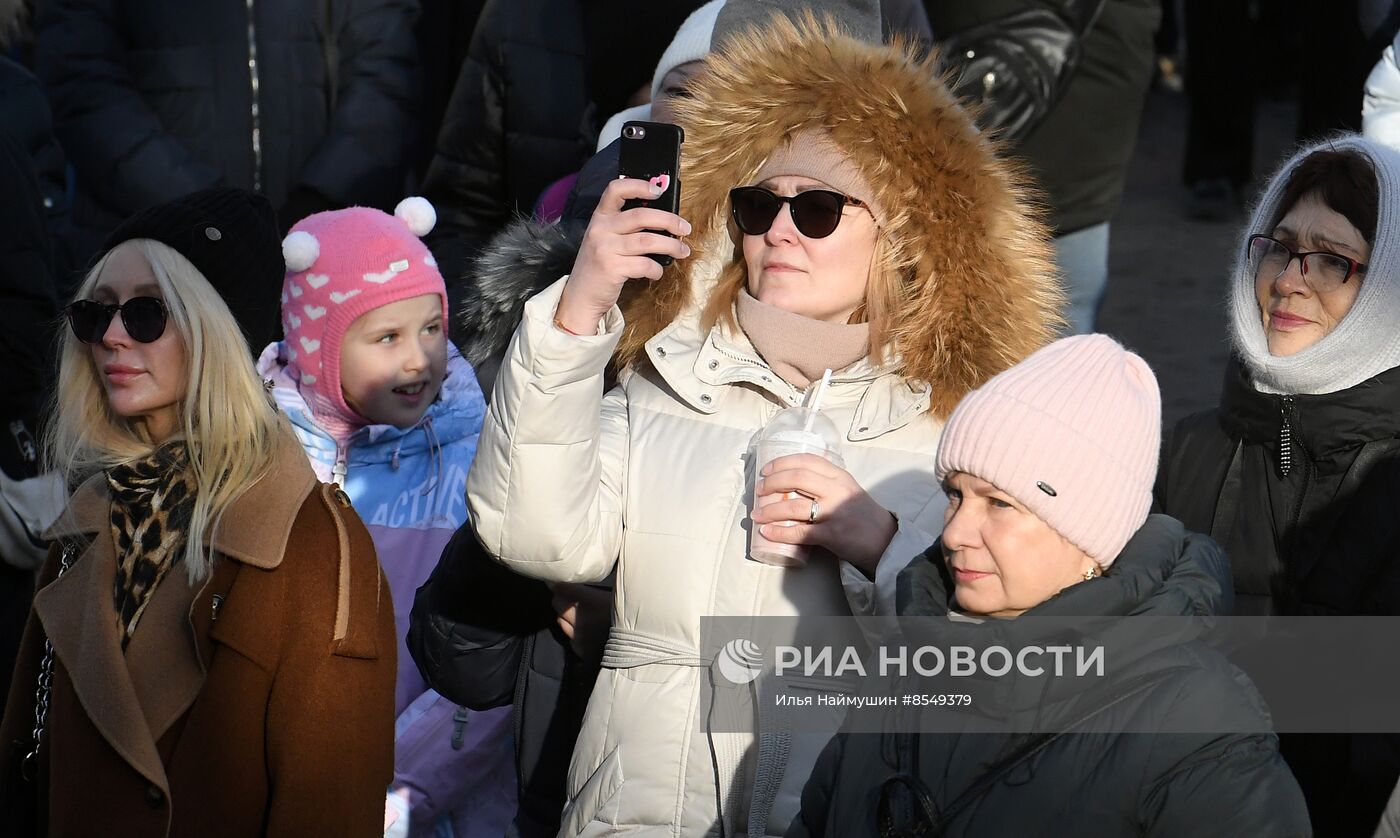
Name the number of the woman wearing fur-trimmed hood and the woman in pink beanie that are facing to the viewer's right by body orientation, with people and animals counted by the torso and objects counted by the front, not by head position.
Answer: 0

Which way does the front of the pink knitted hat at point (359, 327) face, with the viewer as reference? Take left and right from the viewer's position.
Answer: facing the viewer and to the right of the viewer

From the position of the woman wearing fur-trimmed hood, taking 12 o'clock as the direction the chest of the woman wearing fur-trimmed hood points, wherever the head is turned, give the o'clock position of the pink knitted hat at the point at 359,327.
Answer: The pink knitted hat is roughly at 3 o'clock from the woman wearing fur-trimmed hood.

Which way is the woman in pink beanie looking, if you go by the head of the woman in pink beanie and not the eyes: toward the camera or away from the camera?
toward the camera

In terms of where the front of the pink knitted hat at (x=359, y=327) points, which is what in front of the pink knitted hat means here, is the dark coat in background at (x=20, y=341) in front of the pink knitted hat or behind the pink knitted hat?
behind

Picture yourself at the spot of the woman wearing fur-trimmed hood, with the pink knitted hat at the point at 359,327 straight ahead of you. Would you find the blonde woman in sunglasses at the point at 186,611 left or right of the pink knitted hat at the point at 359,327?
left

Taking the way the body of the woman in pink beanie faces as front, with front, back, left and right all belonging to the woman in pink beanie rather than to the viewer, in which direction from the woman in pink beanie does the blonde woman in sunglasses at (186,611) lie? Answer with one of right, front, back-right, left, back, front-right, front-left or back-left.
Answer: front-right

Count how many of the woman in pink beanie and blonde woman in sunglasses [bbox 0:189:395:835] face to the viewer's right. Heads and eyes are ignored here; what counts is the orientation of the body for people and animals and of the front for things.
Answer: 0

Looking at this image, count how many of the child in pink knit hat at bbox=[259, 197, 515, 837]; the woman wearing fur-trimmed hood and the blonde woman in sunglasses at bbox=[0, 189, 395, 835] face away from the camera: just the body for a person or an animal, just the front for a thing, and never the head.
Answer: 0

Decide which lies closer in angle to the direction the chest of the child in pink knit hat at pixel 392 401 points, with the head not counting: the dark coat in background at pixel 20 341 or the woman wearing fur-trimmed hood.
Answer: the woman wearing fur-trimmed hood

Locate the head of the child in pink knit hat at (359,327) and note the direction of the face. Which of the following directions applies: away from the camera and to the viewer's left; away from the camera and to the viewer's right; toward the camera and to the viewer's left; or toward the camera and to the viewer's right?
toward the camera and to the viewer's right

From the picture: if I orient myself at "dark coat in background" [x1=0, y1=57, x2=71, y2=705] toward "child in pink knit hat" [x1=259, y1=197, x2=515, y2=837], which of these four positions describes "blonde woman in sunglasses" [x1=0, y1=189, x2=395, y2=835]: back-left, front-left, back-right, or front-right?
front-right

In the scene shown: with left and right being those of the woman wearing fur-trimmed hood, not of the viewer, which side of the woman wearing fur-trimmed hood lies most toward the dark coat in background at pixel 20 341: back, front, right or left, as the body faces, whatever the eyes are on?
right
